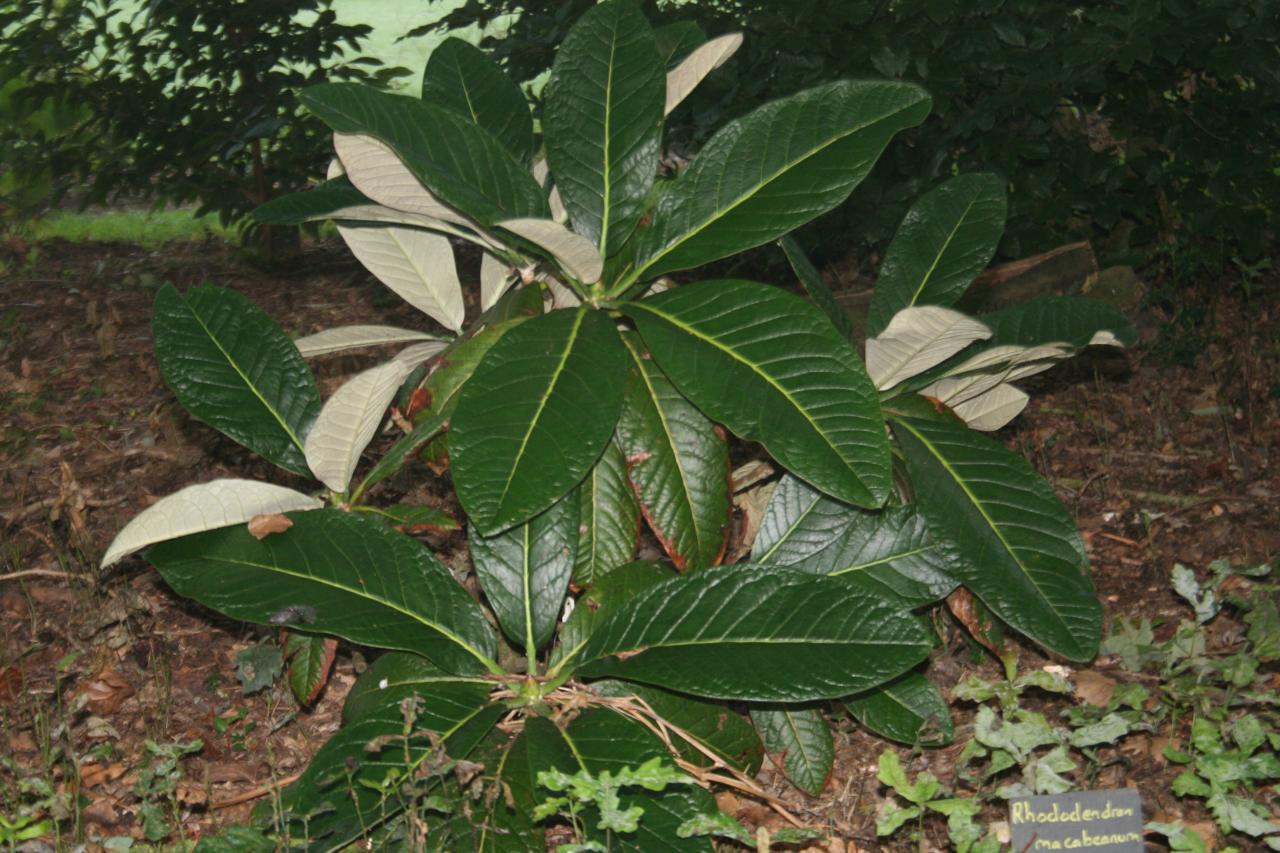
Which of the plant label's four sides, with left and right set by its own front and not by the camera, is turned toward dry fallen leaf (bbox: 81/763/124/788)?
right

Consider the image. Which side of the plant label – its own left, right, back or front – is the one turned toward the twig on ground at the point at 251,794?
right

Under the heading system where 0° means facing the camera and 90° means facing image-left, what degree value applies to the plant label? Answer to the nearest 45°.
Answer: approximately 0°

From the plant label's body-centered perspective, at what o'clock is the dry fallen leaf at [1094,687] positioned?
The dry fallen leaf is roughly at 6 o'clock from the plant label.

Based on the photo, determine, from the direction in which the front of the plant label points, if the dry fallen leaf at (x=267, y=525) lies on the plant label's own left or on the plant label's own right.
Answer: on the plant label's own right

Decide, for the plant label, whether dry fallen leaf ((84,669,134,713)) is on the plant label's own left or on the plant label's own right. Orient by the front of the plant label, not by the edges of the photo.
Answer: on the plant label's own right

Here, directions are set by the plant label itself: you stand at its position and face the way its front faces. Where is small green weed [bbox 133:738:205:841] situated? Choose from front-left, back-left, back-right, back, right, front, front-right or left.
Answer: right
